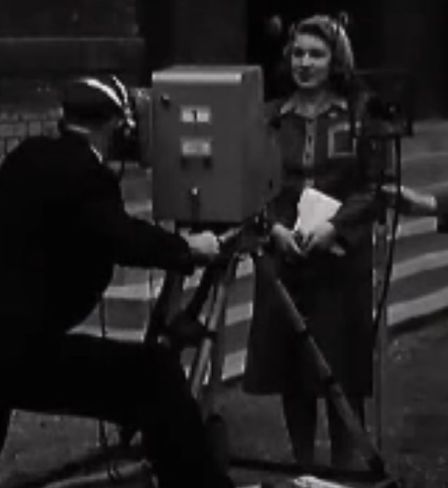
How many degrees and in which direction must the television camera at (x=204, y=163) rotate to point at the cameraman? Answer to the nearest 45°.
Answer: approximately 135° to its right

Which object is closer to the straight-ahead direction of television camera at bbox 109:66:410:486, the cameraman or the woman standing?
the woman standing

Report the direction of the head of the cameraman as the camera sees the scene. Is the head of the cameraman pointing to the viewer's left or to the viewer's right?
to the viewer's right

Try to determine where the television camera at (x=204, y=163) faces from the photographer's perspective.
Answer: facing to the right of the viewer

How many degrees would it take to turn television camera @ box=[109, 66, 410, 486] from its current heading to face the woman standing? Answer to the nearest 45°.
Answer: approximately 45° to its left
